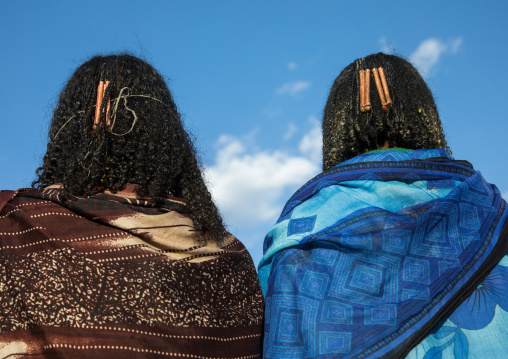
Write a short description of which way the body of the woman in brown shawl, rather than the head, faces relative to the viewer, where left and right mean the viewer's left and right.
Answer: facing away from the viewer

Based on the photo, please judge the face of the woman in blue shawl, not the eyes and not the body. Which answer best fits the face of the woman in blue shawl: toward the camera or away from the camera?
away from the camera

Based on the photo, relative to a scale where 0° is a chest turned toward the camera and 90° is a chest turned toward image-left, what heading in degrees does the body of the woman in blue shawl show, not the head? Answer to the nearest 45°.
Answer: approximately 180°

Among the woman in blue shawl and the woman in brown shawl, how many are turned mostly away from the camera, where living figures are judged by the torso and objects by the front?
2

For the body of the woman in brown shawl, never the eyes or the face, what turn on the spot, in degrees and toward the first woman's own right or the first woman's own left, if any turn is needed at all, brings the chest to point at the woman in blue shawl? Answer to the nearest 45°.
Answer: approximately 90° to the first woman's own right

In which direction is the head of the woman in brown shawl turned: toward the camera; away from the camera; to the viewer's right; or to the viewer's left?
away from the camera

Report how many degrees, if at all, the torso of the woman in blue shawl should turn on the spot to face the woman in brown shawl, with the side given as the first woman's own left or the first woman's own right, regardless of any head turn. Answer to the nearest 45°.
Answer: approximately 90° to the first woman's own left
